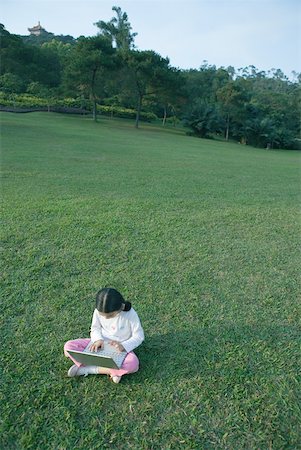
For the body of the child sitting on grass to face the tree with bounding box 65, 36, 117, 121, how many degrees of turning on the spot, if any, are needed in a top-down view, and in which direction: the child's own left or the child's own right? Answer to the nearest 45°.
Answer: approximately 135° to the child's own right

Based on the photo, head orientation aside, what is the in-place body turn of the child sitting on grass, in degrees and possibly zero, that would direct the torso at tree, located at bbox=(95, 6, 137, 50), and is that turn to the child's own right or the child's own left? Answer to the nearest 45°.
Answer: approximately 135° to the child's own right

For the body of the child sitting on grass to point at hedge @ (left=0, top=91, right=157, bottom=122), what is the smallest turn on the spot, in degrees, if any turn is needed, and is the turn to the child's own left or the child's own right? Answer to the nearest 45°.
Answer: approximately 135° to the child's own right

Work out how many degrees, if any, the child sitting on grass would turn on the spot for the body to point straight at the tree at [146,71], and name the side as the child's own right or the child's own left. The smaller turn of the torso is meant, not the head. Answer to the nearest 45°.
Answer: approximately 135° to the child's own right
